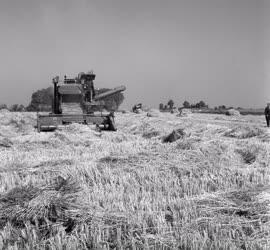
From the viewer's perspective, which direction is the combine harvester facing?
toward the camera
